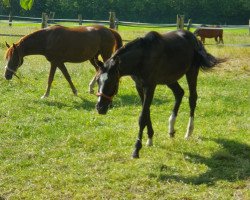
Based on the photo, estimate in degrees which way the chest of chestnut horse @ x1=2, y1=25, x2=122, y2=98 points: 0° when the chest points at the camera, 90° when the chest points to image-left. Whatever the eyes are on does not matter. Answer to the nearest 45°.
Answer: approximately 90°

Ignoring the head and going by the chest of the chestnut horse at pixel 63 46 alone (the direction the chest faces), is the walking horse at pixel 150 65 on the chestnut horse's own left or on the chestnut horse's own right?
on the chestnut horse's own left

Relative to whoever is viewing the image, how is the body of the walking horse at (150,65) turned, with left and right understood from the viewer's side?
facing the viewer and to the left of the viewer

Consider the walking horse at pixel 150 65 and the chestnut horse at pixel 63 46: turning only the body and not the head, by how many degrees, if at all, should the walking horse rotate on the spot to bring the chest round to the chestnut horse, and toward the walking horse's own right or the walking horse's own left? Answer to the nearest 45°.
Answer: approximately 90° to the walking horse's own right
